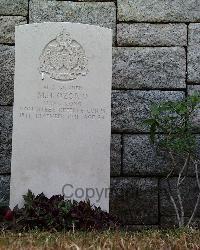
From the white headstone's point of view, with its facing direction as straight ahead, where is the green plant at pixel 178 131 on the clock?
The green plant is roughly at 9 o'clock from the white headstone.

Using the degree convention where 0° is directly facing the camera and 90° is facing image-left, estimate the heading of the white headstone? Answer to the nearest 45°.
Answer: approximately 0°
